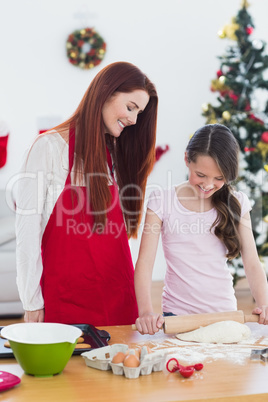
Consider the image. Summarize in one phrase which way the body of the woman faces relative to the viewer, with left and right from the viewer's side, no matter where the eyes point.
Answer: facing the viewer and to the right of the viewer

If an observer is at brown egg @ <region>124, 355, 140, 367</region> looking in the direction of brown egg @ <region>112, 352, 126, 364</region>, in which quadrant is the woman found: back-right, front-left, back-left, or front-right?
front-right

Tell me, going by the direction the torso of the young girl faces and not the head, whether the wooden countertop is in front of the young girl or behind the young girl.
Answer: in front

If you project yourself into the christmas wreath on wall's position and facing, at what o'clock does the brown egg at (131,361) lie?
The brown egg is roughly at 12 o'clock from the christmas wreath on wall.

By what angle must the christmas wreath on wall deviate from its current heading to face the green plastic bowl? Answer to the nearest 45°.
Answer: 0° — it already faces it

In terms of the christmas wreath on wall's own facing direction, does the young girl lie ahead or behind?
ahead

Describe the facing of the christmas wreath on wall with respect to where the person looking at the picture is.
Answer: facing the viewer

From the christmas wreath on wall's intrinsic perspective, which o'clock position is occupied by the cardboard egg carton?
The cardboard egg carton is roughly at 12 o'clock from the christmas wreath on wall.

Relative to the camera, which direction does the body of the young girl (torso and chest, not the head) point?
toward the camera

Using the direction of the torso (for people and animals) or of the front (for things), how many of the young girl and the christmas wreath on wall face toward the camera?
2

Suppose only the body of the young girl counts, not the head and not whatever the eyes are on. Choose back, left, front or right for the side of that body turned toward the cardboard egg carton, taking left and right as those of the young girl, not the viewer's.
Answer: front

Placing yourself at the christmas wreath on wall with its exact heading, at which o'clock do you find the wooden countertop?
The wooden countertop is roughly at 12 o'clock from the christmas wreath on wall.
